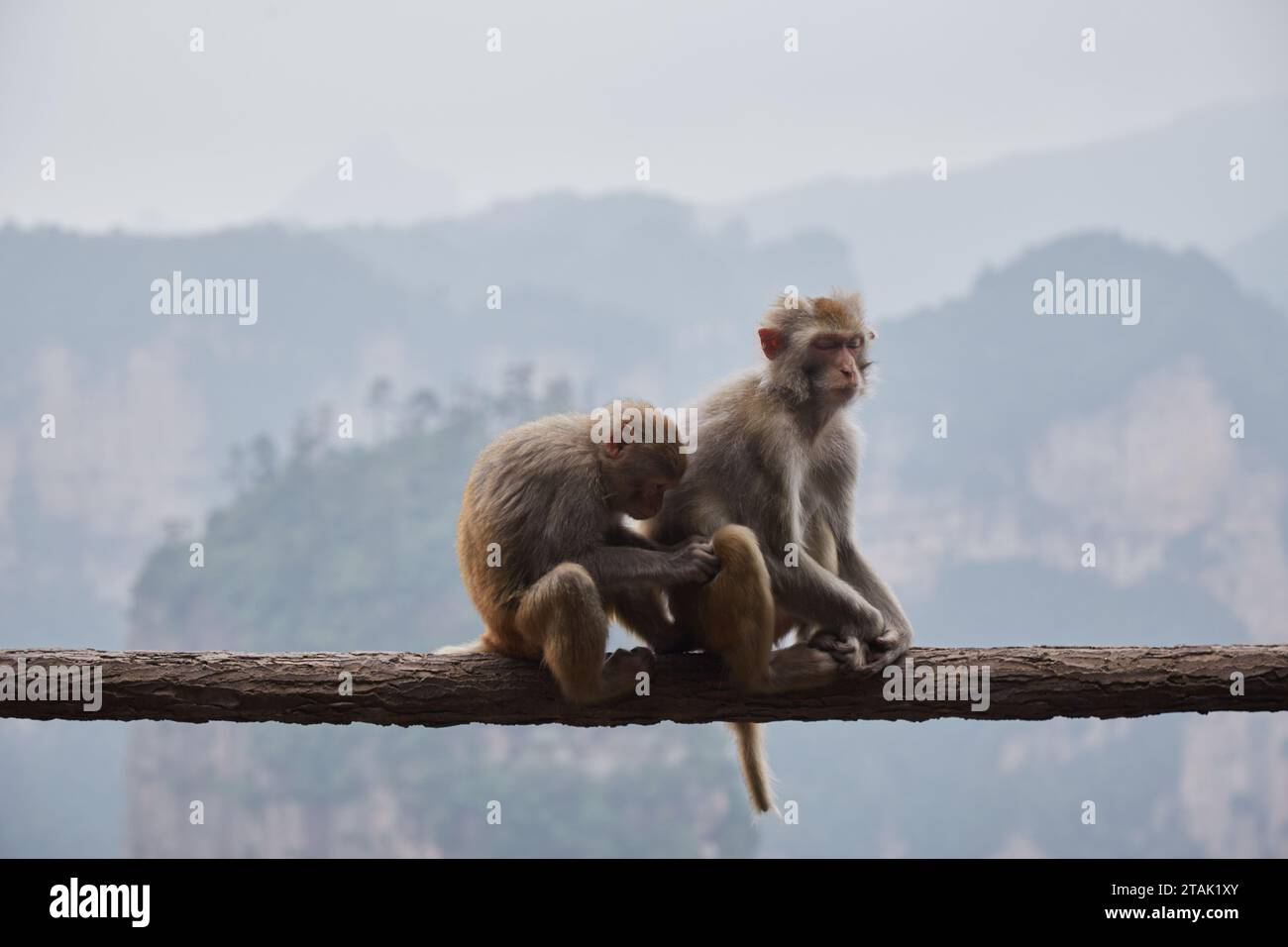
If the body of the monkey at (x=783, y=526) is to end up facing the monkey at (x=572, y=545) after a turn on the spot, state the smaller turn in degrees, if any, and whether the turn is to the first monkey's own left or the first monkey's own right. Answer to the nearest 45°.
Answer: approximately 90° to the first monkey's own right

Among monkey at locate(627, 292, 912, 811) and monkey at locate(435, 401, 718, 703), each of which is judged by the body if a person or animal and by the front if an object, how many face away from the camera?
0

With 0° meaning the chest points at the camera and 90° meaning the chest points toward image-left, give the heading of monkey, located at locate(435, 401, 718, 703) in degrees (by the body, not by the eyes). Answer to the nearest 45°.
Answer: approximately 270°
